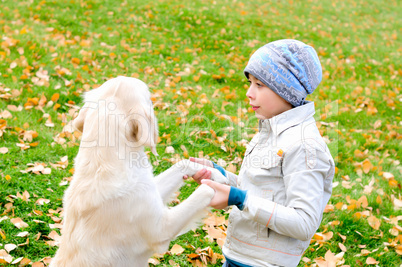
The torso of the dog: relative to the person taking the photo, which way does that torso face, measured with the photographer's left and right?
facing away from the viewer and to the right of the viewer

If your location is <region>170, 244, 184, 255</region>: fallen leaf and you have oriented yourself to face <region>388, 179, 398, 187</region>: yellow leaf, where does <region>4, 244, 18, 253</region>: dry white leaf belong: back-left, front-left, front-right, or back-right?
back-left

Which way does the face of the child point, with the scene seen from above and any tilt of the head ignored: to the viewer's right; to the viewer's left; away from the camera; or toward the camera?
to the viewer's left

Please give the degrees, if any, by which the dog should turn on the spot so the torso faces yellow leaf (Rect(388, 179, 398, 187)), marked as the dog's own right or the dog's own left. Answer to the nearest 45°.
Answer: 0° — it already faces it

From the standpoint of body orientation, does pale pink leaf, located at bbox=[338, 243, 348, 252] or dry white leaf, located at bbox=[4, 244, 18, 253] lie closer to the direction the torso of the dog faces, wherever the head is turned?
the pale pink leaf
